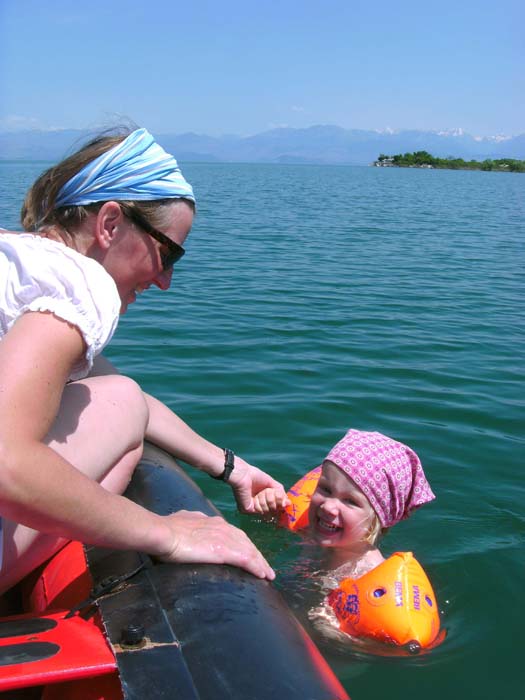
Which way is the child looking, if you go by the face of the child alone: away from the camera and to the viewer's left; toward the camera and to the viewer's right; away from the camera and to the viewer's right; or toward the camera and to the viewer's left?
toward the camera and to the viewer's left

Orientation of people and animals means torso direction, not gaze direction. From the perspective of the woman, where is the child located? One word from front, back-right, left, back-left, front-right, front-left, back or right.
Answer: front-left

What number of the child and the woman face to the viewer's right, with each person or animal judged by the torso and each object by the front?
1

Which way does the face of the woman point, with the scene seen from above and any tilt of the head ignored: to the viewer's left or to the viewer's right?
to the viewer's right

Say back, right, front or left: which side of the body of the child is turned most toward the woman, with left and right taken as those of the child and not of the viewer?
front

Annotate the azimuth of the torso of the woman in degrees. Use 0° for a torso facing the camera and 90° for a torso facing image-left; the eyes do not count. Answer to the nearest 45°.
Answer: approximately 270°

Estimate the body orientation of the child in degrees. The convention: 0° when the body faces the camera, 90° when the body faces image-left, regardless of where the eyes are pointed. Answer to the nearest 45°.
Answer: approximately 45°
